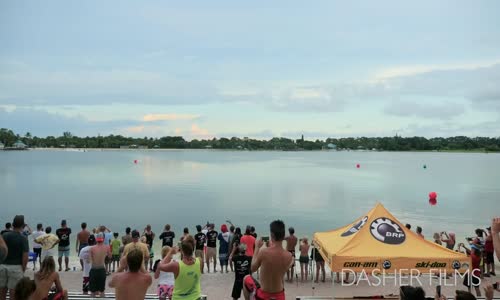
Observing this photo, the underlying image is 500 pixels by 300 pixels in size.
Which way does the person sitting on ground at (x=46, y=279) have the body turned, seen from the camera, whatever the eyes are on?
away from the camera

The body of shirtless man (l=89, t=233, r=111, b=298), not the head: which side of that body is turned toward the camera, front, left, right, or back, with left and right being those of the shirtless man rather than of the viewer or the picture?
back

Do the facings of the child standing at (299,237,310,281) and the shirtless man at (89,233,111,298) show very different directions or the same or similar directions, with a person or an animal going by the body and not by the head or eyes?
same or similar directions

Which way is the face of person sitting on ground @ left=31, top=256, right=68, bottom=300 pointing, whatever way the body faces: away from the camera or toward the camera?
away from the camera

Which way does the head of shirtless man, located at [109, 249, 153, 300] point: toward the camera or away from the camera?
away from the camera

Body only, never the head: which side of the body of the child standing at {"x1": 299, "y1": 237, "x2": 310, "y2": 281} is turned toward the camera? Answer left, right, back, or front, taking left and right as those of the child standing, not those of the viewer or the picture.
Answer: back

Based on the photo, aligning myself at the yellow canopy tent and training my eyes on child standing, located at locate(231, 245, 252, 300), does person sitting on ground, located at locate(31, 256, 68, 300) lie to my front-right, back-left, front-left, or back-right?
front-left

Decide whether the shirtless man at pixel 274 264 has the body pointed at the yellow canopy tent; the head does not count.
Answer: no

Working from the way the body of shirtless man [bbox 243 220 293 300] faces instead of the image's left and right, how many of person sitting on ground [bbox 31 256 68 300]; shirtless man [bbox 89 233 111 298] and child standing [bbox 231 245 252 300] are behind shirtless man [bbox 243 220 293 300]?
0

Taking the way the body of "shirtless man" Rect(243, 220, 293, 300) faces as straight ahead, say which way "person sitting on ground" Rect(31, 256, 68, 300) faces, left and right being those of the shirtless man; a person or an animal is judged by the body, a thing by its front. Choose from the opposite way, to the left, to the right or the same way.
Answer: the same way

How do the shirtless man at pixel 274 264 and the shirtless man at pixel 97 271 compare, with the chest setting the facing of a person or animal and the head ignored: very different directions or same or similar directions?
same or similar directions

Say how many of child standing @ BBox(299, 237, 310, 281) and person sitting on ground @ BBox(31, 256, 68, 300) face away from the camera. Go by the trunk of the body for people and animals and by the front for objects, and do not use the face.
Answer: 2

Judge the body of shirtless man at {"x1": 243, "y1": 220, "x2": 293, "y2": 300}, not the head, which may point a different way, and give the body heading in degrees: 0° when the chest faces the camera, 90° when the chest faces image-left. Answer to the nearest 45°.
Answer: approximately 135°
